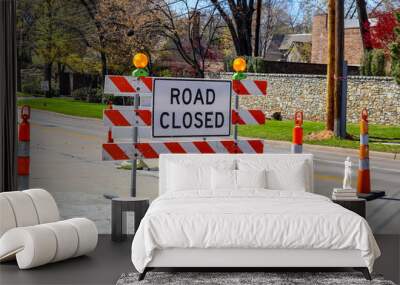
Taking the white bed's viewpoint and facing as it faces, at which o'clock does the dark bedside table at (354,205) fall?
The dark bedside table is roughly at 7 o'clock from the white bed.

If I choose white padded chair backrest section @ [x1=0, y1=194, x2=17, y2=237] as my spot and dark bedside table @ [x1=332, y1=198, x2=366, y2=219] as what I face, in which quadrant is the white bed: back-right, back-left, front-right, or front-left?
front-right

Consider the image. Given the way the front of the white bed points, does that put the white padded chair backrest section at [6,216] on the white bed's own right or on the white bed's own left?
on the white bed's own right

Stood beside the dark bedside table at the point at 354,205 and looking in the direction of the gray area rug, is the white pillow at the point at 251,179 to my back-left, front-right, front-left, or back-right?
front-right

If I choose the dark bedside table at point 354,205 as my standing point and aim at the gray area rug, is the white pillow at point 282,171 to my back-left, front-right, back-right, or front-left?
front-right

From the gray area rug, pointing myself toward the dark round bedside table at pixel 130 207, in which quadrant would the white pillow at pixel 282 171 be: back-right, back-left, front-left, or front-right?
front-right

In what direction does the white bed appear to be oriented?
toward the camera

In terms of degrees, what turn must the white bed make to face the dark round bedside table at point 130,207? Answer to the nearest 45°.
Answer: approximately 135° to its right
